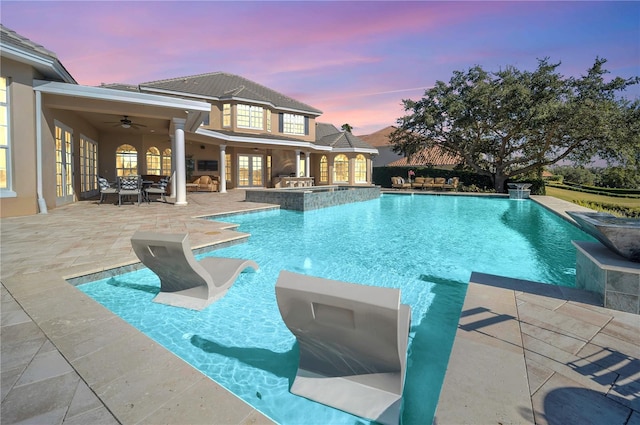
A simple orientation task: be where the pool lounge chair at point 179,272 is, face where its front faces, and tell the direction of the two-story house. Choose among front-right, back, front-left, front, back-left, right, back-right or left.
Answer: front-left

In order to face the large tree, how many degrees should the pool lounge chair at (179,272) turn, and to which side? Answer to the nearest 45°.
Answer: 0° — it already faces it

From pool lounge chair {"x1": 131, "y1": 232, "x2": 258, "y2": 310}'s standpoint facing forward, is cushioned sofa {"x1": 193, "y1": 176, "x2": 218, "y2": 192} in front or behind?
in front

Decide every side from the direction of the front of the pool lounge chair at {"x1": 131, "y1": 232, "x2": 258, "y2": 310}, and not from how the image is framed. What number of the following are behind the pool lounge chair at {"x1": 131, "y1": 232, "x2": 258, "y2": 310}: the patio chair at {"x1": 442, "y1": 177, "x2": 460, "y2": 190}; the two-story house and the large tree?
0

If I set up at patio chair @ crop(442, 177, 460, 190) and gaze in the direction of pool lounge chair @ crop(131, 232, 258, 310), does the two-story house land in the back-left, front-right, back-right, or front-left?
front-right

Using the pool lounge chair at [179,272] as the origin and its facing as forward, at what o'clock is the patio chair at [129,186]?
the patio chair at [129,186] is roughly at 10 o'clock from the pool lounge chair at [179,272].

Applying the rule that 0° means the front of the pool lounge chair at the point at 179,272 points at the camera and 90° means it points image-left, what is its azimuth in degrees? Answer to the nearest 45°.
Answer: approximately 225°

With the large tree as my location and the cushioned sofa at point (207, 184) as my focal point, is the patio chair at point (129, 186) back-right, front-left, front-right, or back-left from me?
front-left

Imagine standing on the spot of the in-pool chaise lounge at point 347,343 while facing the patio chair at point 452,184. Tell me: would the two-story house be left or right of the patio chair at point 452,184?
left
